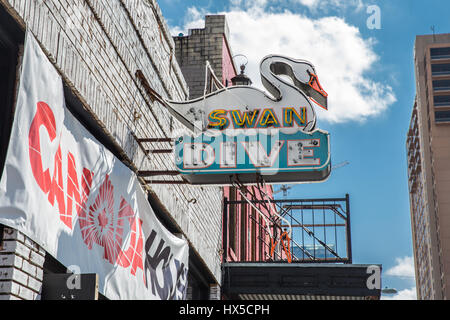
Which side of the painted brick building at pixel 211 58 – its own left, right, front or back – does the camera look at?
right

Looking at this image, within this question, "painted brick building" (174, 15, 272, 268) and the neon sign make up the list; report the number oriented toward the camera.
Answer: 1

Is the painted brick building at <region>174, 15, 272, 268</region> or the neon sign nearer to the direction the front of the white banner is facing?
the neon sign

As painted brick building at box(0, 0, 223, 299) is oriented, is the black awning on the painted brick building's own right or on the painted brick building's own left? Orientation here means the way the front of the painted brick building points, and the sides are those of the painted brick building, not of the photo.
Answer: on the painted brick building's own left

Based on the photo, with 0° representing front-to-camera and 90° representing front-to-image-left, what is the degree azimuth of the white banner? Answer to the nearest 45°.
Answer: approximately 315°

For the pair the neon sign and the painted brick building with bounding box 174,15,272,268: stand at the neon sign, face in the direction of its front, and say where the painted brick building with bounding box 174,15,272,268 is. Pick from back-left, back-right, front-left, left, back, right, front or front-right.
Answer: back

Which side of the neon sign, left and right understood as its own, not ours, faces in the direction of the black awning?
back

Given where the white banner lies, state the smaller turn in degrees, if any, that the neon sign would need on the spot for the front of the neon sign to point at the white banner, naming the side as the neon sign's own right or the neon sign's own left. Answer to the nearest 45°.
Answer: approximately 45° to the neon sign's own right
